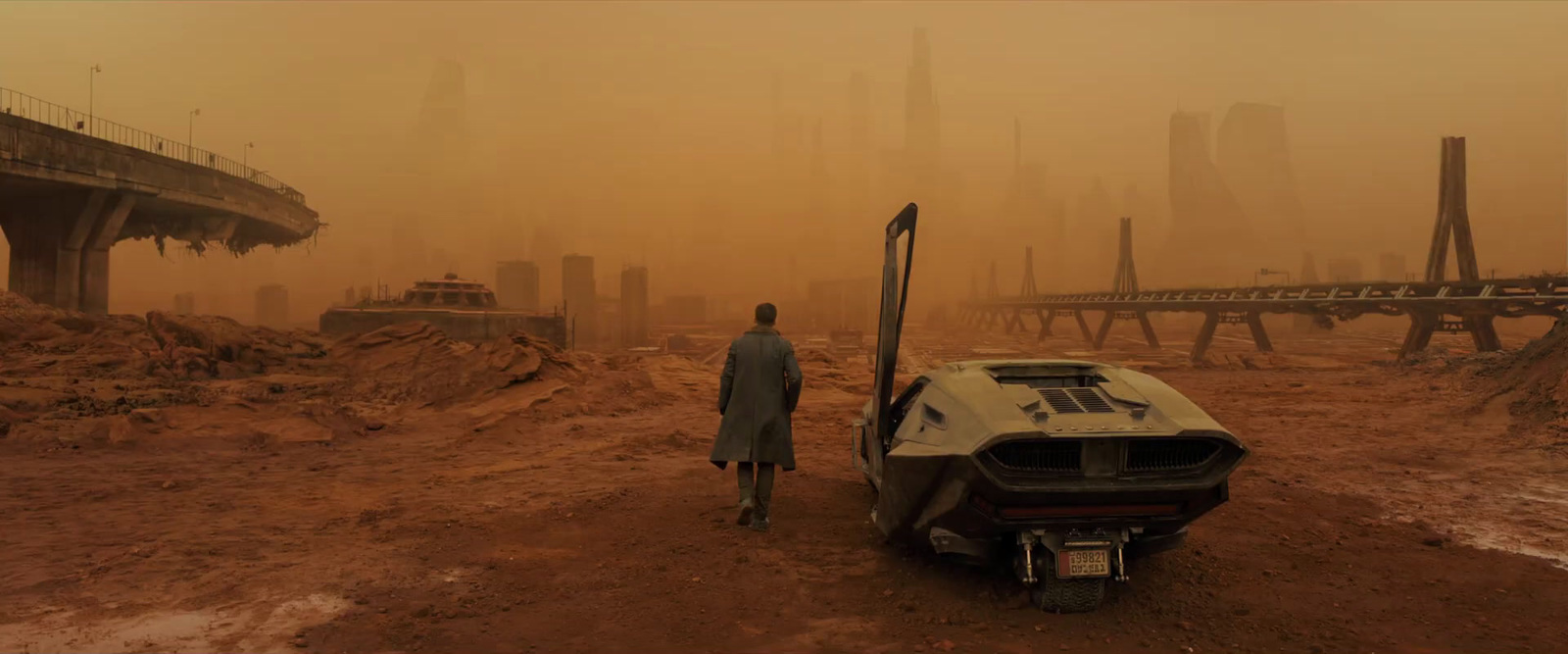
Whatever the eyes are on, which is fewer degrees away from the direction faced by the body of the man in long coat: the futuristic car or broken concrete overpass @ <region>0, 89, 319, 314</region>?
the broken concrete overpass

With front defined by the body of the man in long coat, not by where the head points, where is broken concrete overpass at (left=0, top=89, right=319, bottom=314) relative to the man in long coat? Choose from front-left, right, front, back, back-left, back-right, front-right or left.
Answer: front-left

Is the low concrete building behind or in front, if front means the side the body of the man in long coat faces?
in front

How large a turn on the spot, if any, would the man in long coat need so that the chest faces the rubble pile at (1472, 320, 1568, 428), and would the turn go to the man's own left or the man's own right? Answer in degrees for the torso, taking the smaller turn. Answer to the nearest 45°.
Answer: approximately 45° to the man's own right

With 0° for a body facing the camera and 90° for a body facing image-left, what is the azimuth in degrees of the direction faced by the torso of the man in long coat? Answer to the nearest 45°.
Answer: approximately 180°

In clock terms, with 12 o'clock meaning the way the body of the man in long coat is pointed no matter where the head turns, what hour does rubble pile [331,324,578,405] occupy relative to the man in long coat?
The rubble pile is roughly at 11 o'clock from the man in long coat.

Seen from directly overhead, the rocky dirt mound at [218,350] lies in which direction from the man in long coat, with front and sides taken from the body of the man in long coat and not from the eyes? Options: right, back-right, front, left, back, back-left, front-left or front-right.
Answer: front-left

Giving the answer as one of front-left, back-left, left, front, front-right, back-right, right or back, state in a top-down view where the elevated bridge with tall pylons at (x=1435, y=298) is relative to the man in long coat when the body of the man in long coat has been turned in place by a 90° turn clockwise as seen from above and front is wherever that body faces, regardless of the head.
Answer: front-left

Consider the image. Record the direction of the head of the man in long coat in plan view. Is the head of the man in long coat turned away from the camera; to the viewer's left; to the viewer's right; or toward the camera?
away from the camera

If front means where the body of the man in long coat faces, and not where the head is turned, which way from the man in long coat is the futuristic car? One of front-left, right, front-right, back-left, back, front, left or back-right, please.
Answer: back-right

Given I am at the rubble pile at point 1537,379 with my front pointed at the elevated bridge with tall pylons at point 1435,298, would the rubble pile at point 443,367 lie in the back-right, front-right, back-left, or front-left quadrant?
back-left

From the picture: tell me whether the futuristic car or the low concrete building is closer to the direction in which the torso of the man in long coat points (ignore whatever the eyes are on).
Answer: the low concrete building
